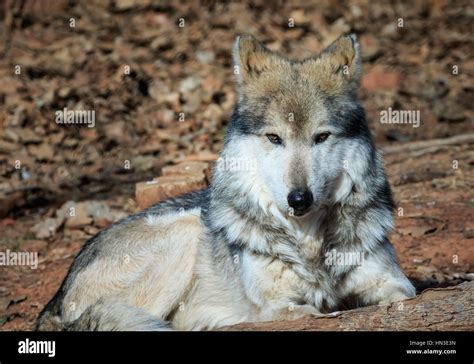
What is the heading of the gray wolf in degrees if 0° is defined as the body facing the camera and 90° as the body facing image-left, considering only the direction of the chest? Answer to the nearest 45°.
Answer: approximately 315°

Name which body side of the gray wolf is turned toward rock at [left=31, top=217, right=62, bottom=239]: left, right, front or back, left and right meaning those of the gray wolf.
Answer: back

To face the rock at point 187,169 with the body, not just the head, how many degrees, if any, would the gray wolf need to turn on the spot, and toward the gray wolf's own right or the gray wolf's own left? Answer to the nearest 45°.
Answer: approximately 135° to the gray wolf's own left

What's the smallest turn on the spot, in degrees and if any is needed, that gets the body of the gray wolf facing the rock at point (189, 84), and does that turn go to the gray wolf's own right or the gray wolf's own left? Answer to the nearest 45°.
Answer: approximately 135° to the gray wolf's own left

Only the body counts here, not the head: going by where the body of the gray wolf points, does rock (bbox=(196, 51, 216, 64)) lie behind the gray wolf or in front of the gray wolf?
behind

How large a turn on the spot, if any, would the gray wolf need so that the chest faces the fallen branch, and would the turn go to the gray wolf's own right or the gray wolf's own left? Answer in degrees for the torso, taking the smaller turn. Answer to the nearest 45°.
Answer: approximately 90° to the gray wolf's own left

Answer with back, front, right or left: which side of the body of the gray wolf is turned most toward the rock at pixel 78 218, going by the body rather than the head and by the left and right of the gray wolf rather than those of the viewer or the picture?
back

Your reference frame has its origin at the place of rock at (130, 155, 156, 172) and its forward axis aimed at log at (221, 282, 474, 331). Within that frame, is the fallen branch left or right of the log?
left

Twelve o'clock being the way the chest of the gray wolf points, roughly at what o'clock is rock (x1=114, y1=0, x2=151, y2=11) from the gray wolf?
The rock is roughly at 7 o'clock from the gray wolf.
